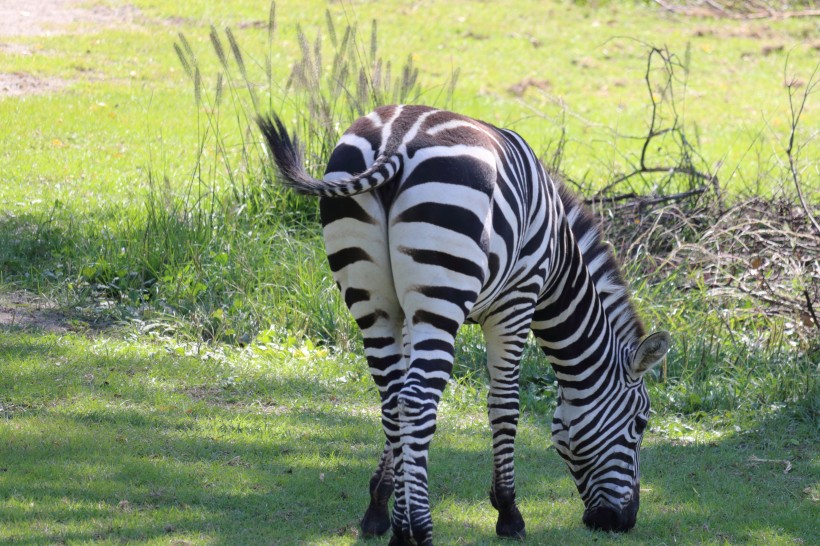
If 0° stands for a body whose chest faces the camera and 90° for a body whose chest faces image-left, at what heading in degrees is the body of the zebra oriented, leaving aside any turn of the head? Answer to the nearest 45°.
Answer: approximately 225°
